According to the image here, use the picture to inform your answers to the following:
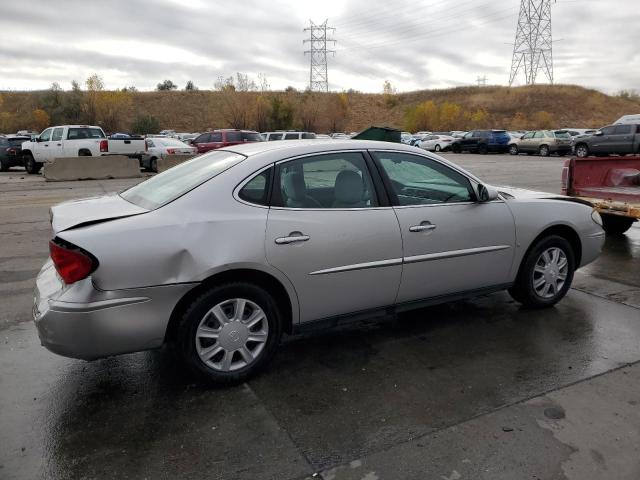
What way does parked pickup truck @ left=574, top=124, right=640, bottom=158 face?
to the viewer's left

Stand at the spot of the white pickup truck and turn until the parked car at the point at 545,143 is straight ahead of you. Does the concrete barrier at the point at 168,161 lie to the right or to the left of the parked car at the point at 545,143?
right

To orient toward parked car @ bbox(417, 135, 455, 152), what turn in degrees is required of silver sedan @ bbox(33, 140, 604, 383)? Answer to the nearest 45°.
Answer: approximately 45° to its left

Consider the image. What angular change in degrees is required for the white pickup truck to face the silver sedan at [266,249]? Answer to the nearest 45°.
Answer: approximately 135° to its left

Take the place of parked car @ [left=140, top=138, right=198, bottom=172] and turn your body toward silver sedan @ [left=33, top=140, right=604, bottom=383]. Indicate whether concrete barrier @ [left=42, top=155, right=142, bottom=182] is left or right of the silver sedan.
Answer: right

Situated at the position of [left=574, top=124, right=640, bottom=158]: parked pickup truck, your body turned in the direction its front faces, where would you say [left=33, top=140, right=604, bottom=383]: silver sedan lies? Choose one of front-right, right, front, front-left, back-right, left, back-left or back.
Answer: left

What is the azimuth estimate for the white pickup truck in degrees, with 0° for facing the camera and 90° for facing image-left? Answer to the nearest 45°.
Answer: approximately 135°

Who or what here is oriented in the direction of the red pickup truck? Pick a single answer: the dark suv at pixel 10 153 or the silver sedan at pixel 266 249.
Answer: the silver sedan

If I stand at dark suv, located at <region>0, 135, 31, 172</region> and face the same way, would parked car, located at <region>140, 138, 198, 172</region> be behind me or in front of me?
behind
